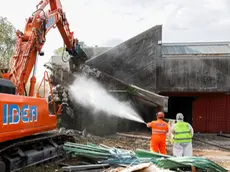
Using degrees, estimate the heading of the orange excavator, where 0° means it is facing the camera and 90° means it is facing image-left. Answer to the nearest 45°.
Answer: approximately 225°

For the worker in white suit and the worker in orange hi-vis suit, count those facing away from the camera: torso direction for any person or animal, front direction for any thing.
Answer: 2

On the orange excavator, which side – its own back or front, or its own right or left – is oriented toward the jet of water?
front

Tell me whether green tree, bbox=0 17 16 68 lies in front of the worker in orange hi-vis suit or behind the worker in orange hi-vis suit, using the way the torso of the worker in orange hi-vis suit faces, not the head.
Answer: in front

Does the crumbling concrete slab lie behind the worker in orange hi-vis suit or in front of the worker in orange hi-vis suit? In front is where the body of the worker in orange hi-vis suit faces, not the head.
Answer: in front

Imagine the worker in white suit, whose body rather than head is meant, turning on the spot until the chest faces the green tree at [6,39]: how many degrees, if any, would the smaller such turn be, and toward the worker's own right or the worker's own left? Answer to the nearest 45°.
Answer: approximately 45° to the worker's own left

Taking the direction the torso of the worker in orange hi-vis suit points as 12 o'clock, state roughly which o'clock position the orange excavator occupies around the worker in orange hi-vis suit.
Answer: The orange excavator is roughly at 8 o'clock from the worker in orange hi-vis suit.

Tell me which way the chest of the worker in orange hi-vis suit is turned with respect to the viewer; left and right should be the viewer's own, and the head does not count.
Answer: facing away from the viewer

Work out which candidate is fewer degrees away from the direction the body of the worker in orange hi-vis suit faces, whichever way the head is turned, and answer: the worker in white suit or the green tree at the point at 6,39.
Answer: the green tree

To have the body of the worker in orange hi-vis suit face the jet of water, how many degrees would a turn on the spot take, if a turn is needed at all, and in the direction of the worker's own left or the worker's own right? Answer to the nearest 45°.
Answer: approximately 45° to the worker's own left

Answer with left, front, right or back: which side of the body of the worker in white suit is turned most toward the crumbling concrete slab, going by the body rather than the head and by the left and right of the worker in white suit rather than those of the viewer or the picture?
front

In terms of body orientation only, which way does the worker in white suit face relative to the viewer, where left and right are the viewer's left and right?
facing away from the viewer
